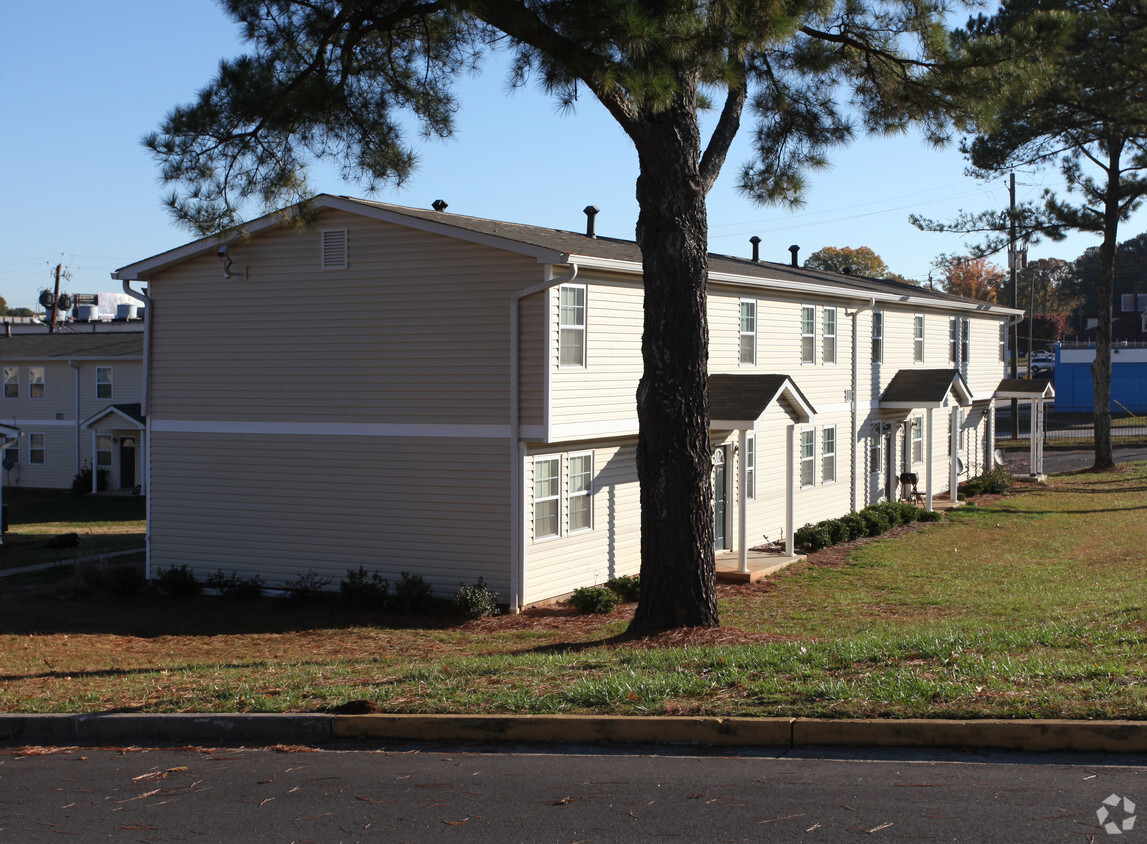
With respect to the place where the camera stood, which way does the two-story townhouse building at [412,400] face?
facing the viewer and to the right of the viewer

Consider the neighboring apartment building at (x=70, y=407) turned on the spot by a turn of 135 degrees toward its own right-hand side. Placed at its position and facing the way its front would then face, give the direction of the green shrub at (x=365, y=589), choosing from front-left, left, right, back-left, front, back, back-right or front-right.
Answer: back-left

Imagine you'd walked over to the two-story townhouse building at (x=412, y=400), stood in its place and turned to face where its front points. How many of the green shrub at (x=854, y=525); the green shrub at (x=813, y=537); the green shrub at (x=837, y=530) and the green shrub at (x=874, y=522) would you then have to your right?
0

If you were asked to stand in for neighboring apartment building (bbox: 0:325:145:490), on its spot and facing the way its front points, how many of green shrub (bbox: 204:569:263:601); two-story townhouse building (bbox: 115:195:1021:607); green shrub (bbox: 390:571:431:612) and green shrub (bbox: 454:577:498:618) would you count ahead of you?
4

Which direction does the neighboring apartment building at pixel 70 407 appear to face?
toward the camera

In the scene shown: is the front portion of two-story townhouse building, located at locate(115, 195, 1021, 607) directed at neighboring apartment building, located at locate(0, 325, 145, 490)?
no

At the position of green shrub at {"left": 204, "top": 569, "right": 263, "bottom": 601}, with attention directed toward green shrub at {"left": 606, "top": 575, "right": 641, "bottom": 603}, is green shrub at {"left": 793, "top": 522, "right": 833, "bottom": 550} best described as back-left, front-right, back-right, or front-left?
front-left

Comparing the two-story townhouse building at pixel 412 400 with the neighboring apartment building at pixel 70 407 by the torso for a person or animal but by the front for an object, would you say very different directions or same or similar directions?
same or similar directions

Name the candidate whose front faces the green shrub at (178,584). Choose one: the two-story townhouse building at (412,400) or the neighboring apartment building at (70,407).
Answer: the neighboring apartment building

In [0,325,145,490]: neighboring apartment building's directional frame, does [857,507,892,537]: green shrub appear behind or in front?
in front

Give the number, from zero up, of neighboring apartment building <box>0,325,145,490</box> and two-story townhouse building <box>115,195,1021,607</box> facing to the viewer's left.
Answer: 0

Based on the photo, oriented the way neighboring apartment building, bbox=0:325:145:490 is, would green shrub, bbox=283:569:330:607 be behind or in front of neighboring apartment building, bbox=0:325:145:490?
in front
